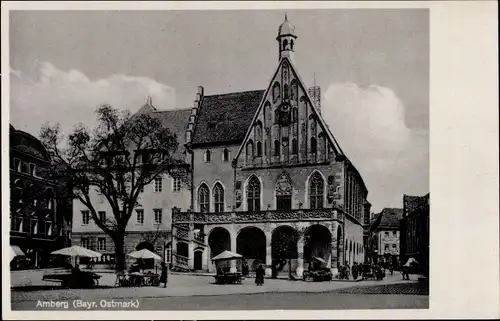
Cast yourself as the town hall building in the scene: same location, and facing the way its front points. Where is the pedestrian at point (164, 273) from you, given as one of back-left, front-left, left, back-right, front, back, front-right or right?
front

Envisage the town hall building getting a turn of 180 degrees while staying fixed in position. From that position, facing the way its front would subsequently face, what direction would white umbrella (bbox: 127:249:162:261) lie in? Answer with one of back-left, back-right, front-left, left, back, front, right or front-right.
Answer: left

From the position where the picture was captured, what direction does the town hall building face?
facing the viewer

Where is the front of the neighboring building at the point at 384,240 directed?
toward the camera

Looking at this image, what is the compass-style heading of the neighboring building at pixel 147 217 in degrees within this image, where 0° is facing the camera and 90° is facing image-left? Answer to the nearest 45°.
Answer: approximately 0°

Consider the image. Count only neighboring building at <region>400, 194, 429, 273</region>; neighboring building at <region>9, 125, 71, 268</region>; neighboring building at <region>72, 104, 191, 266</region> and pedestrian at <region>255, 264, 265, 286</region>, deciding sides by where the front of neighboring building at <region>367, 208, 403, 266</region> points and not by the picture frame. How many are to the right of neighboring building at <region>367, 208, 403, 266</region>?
3

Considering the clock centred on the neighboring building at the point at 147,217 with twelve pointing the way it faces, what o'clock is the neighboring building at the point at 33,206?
the neighboring building at the point at 33,206 is roughly at 3 o'clock from the neighboring building at the point at 147,217.

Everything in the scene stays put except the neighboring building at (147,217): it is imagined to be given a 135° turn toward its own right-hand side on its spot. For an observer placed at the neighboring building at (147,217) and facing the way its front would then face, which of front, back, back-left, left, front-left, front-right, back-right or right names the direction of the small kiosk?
back-right

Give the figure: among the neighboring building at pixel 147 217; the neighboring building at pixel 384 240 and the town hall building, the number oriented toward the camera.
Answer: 3

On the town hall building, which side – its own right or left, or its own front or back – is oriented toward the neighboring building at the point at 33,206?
right

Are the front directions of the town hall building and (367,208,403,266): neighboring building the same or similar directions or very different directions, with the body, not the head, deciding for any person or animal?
same or similar directions

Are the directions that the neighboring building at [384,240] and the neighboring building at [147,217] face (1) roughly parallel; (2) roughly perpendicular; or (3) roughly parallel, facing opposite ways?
roughly parallel

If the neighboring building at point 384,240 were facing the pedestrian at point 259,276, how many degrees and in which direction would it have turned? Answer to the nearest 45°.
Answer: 0° — it already faces them

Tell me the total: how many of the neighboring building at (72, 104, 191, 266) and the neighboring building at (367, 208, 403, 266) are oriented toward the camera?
2

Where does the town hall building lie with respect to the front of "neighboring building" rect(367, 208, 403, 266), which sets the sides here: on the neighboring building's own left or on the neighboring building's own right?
on the neighboring building's own right
